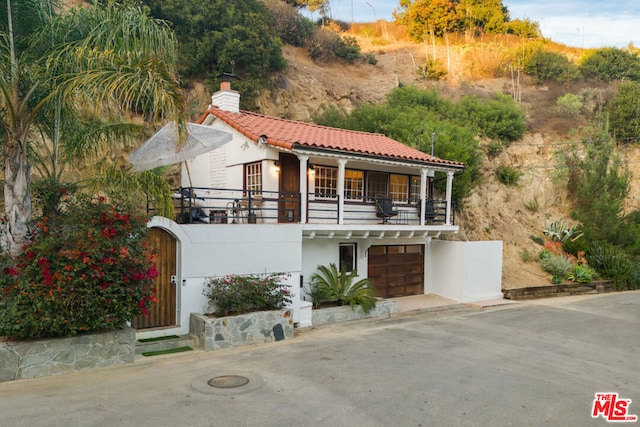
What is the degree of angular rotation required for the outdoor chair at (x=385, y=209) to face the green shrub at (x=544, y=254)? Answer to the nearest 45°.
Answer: approximately 90° to its left

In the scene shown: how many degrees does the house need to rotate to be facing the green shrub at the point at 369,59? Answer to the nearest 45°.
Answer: approximately 135° to its left

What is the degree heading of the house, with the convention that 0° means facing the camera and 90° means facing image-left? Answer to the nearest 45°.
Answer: approximately 315°

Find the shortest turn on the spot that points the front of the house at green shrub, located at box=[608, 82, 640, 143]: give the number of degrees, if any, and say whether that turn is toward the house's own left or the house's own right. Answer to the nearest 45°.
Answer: approximately 90° to the house's own left

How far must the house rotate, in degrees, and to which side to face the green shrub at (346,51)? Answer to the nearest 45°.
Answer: approximately 135° to its left

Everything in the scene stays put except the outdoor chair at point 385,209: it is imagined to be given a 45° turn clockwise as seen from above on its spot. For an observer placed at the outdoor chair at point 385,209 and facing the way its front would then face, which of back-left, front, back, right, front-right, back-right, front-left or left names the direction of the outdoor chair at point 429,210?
back-left

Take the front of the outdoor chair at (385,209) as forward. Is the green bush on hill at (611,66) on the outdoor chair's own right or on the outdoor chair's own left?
on the outdoor chair's own left

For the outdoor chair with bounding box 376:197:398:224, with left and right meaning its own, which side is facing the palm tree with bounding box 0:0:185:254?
right

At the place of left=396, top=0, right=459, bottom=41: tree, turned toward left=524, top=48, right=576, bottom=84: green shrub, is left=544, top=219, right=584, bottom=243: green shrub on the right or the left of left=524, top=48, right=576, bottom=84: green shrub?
right

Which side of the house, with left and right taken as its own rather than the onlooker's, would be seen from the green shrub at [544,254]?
left

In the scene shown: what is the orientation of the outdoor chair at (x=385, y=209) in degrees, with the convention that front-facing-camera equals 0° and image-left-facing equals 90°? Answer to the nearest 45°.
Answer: approximately 315°

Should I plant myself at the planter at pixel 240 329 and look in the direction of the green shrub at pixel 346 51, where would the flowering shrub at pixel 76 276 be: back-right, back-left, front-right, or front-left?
back-left

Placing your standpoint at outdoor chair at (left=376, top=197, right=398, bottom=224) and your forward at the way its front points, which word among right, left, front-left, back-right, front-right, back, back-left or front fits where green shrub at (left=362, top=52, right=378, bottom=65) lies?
back-left

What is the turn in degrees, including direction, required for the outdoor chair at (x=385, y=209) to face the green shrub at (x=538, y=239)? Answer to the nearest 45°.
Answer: approximately 90° to its left
